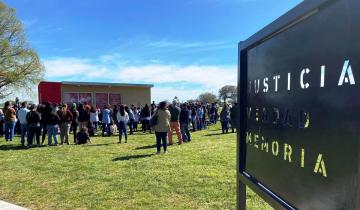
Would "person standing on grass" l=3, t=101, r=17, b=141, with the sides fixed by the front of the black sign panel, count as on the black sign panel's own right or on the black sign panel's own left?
on the black sign panel's own right

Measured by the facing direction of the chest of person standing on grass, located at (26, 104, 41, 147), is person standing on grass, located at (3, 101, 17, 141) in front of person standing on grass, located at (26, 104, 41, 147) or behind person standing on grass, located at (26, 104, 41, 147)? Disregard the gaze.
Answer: in front

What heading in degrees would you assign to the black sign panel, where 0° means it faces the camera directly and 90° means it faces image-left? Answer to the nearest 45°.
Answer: approximately 45°

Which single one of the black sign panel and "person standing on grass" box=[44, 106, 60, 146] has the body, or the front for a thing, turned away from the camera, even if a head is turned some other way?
the person standing on grass

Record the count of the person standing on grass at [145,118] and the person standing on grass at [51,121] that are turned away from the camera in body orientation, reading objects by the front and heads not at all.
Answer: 2

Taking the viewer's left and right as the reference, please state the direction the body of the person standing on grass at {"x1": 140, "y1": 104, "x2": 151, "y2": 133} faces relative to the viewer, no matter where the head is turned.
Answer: facing away from the viewer

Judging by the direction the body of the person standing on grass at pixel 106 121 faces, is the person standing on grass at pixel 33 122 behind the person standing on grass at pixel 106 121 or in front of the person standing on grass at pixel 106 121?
behind

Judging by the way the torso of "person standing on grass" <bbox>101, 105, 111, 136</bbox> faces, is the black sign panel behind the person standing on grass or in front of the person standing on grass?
behind

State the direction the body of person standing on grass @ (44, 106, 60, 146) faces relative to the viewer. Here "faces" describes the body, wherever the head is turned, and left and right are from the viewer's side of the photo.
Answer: facing away from the viewer

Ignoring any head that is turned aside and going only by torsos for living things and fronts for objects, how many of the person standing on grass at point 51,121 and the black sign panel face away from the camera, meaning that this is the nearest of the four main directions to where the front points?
1

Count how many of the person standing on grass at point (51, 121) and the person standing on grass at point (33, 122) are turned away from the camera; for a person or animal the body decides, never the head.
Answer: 2

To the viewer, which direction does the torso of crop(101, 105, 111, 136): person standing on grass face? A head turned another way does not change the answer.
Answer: away from the camera

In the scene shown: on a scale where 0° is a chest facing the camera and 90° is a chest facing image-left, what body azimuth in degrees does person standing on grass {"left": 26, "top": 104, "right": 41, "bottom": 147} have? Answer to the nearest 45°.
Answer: approximately 180°

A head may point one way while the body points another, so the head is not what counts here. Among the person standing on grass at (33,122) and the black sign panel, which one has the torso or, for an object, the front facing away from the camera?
the person standing on grass
